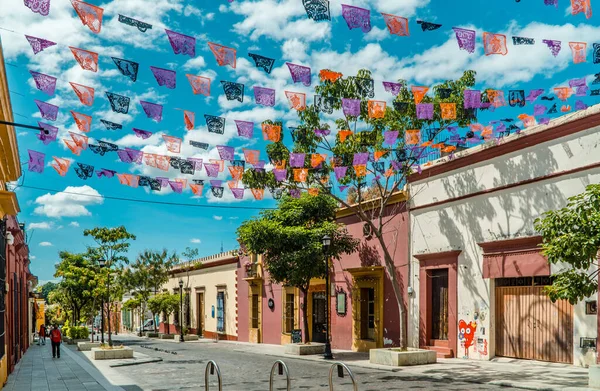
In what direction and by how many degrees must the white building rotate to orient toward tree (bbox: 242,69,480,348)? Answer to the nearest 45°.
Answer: approximately 45° to its right

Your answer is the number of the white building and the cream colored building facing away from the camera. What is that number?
0

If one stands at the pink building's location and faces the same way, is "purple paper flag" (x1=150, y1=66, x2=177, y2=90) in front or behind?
in front

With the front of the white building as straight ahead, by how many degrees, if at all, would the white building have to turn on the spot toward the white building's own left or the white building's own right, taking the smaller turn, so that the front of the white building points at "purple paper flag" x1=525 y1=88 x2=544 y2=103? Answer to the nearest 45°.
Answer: approximately 45° to the white building's own left

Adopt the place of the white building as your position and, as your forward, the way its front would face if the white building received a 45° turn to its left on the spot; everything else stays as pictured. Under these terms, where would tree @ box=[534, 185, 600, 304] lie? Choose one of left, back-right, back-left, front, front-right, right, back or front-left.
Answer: front

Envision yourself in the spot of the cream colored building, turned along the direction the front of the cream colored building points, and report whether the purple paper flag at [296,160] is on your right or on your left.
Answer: on your left

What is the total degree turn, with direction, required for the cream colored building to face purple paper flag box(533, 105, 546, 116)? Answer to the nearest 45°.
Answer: approximately 45° to its left

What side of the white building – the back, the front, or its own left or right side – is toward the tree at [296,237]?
right

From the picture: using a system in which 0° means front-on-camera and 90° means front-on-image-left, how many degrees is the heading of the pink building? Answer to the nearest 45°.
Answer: approximately 45°

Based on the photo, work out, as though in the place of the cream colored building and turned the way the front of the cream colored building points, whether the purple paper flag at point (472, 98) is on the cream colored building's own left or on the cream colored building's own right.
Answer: on the cream colored building's own left

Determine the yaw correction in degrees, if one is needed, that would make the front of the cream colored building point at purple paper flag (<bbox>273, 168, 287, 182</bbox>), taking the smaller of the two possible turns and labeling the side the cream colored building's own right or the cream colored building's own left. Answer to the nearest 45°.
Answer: approximately 45° to the cream colored building's own left
